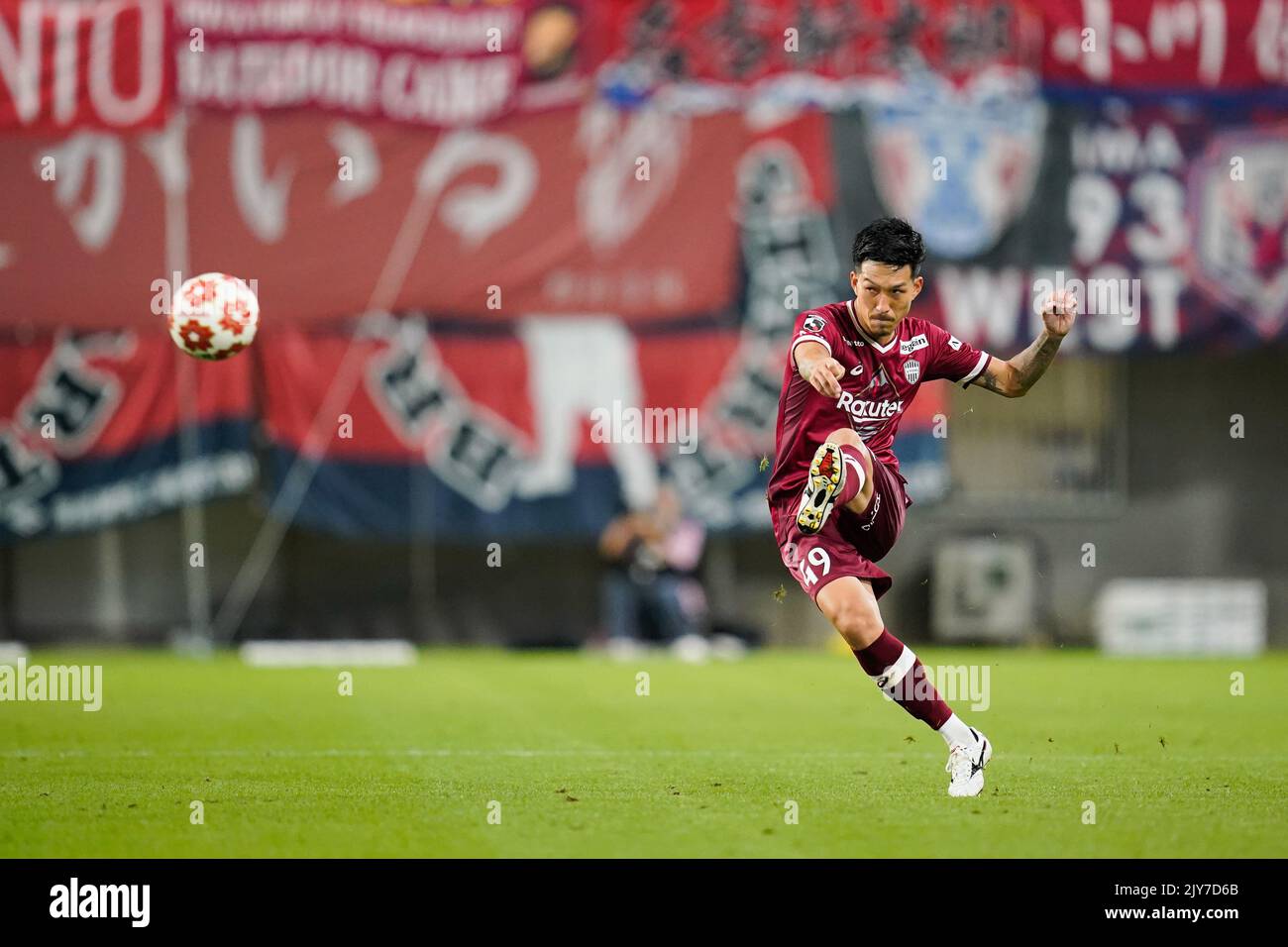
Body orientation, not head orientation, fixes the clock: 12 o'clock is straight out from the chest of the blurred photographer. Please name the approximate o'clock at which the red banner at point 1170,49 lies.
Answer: The red banner is roughly at 9 o'clock from the blurred photographer.

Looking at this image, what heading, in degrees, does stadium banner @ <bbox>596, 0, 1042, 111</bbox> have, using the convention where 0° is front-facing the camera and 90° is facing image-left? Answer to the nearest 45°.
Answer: approximately 0°

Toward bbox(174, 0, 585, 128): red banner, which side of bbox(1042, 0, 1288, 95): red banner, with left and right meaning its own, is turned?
right

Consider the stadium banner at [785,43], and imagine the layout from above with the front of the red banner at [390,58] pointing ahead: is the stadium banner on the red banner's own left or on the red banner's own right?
on the red banner's own left

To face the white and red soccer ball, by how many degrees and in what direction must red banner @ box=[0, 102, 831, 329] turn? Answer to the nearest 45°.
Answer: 0° — it already faces it
